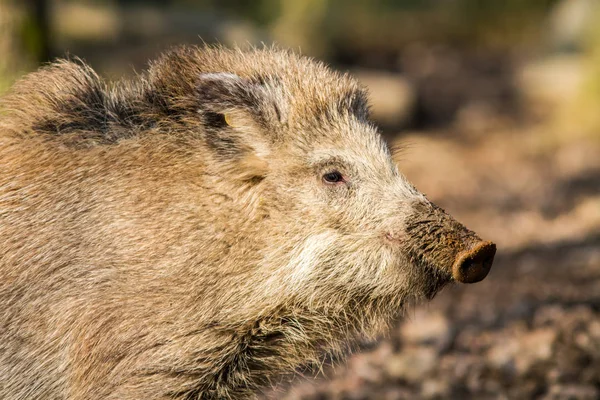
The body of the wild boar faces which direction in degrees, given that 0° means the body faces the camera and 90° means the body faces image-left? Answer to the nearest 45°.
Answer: approximately 270°

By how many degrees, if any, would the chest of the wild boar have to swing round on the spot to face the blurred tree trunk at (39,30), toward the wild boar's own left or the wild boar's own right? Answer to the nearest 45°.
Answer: approximately 135° to the wild boar's own left
